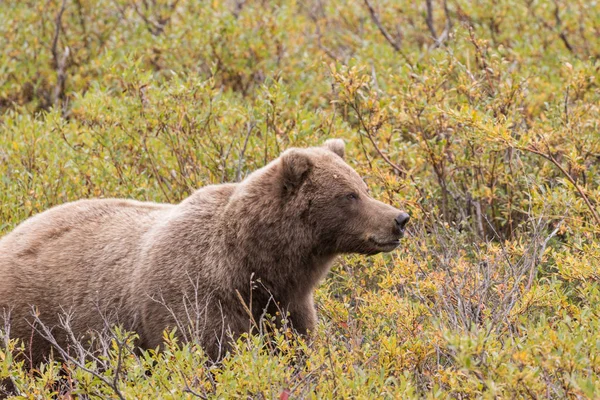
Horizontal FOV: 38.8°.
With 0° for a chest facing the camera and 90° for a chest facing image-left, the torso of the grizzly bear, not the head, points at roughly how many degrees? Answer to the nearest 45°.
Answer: approximately 270°

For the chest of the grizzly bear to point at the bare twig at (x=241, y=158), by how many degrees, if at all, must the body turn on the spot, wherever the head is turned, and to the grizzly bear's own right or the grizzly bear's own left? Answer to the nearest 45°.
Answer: approximately 90° to the grizzly bear's own left

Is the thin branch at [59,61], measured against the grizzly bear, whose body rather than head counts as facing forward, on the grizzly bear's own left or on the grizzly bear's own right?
on the grizzly bear's own left

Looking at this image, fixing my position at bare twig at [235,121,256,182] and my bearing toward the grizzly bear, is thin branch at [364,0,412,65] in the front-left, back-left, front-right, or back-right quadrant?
back-left

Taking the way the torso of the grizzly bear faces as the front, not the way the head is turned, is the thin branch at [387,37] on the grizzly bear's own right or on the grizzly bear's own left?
on the grizzly bear's own left

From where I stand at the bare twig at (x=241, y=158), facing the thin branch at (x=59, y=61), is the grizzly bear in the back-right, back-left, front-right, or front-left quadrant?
back-left
